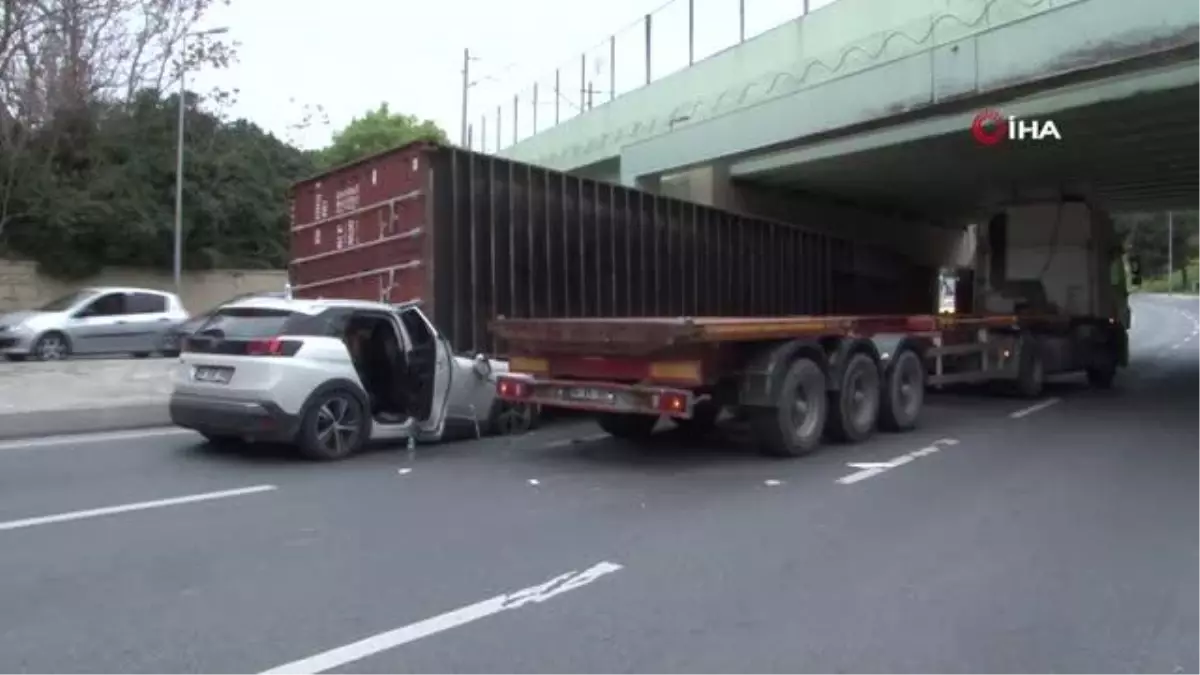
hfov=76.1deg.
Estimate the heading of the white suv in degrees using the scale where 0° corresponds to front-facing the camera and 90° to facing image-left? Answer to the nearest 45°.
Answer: approximately 225°

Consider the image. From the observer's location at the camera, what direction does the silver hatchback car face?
facing the viewer and to the left of the viewer

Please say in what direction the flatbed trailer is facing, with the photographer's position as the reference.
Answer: facing away from the viewer and to the right of the viewer

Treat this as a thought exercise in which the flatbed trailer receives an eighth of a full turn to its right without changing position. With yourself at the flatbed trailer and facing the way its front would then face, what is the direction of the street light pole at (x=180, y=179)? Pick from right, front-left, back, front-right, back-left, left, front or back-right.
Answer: back-left

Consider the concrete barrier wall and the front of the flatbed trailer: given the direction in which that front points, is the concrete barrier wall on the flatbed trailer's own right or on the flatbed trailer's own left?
on the flatbed trailer's own left

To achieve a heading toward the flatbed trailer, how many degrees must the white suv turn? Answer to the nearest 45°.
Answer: approximately 45° to its right

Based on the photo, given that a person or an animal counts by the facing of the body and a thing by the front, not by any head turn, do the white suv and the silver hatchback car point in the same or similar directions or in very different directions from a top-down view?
very different directions

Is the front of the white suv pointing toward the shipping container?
yes
